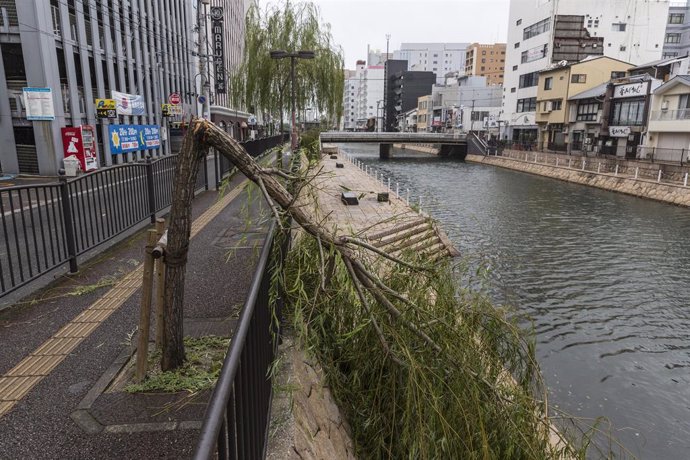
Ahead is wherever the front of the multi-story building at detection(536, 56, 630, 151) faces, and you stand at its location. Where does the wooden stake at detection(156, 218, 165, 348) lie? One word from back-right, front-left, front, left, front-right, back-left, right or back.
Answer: front-left

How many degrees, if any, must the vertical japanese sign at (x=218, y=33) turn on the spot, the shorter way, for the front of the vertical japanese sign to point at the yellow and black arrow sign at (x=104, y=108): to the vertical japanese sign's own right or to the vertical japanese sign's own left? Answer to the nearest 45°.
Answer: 0° — it already faces it

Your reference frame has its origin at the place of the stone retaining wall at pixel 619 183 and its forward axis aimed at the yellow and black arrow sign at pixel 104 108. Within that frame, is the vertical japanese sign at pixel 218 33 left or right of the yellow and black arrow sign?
right

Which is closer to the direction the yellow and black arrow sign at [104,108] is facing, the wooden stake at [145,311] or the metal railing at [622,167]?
the wooden stake

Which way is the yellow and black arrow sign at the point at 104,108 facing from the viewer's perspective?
toward the camera

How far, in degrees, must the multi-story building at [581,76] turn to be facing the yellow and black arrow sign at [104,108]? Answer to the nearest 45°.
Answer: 0° — it already faces it

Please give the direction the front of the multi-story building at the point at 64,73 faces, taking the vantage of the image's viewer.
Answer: facing the viewer and to the right of the viewer

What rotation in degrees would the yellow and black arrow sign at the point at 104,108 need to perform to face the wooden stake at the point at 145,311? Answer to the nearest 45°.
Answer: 0° — it already faces it

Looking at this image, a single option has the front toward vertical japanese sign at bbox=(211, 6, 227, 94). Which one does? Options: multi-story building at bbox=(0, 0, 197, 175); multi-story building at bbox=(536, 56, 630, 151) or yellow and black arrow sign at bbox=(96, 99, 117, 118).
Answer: multi-story building at bbox=(536, 56, 630, 151)

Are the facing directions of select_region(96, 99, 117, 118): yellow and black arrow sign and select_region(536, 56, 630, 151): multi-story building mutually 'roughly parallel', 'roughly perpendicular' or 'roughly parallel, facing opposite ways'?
roughly perpendicular

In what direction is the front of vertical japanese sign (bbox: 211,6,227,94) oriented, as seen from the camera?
facing the viewer

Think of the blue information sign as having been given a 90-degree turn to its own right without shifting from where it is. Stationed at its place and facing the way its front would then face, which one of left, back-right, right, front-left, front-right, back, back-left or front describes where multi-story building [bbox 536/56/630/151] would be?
back-left

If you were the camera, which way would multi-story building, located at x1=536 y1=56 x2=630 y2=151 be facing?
facing the viewer and to the left of the viewer

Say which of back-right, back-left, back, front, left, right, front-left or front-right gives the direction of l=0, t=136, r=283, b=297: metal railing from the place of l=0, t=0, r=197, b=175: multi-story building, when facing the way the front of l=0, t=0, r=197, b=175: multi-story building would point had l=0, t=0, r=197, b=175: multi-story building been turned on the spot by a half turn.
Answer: back-left

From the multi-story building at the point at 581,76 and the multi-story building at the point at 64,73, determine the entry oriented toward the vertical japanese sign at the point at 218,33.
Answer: the multi-story building at the point at 581,76

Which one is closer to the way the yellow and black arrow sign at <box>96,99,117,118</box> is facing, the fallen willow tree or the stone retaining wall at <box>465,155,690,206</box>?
the fallen willow tree

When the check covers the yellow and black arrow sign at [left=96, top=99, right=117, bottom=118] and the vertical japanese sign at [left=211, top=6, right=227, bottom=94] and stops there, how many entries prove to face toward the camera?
2

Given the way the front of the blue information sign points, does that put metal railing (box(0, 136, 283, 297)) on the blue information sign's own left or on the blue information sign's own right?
on the blue information sign's own right
